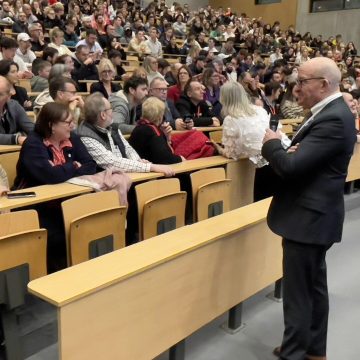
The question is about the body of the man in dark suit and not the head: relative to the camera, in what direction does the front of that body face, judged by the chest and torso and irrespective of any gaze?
to the viewer's left

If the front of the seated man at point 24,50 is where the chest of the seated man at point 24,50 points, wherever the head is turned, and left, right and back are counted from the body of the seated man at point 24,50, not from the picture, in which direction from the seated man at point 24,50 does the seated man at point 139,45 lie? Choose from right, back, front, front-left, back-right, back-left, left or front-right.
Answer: left

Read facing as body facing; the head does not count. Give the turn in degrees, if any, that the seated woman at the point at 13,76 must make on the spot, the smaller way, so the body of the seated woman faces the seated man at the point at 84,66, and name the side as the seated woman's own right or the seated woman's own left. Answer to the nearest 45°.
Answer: approximately 90° to the seated woman's own left

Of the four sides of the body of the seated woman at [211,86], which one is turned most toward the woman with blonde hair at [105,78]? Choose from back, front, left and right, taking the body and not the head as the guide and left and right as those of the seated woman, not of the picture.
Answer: right

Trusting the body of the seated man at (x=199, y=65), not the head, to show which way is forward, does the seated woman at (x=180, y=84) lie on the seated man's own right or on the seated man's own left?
on the seated man's own right

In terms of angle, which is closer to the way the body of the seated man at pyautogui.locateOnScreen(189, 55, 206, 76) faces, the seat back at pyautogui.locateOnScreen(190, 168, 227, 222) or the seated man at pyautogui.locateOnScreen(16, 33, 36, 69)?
the seat back
